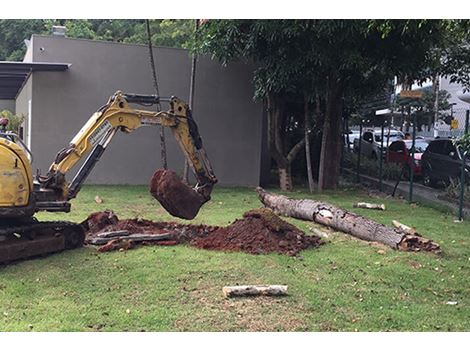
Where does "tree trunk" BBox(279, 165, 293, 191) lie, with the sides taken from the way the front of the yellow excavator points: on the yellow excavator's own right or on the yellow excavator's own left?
on the yellow excavator's own left

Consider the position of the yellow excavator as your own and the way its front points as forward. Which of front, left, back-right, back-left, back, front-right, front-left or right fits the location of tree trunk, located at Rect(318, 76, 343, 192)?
front-left

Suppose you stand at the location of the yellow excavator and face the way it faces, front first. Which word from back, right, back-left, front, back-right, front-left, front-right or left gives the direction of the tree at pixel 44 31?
left

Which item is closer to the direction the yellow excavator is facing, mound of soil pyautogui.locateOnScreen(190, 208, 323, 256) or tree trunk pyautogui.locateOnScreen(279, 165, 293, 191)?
the mound of soil

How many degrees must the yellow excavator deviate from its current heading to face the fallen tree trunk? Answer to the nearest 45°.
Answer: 0° — it already faces it

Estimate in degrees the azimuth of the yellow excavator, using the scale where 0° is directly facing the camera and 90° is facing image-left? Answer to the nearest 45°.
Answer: approximately 270°

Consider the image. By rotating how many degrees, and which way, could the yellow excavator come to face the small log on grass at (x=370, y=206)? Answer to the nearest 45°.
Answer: approximately 45° to its left

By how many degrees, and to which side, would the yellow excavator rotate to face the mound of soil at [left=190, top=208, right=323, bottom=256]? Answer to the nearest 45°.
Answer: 0° — it already faces it

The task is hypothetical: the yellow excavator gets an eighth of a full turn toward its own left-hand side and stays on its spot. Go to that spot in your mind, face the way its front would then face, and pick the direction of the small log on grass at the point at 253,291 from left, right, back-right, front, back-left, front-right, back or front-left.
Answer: right

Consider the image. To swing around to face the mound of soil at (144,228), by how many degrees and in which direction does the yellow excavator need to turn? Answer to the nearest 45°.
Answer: approximately 45° to its left

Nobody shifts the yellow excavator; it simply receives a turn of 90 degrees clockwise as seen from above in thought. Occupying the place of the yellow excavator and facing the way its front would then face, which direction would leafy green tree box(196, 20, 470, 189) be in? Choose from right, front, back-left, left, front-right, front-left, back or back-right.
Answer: back-left

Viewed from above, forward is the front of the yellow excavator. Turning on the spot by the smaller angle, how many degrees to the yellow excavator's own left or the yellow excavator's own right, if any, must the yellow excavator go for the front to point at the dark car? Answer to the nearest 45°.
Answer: approximately 45° to the yellow excavator's own left

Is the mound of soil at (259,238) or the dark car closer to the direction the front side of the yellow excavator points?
the mound of soil

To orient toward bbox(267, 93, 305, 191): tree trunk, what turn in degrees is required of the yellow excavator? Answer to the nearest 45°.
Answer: approximately 45° to its left
